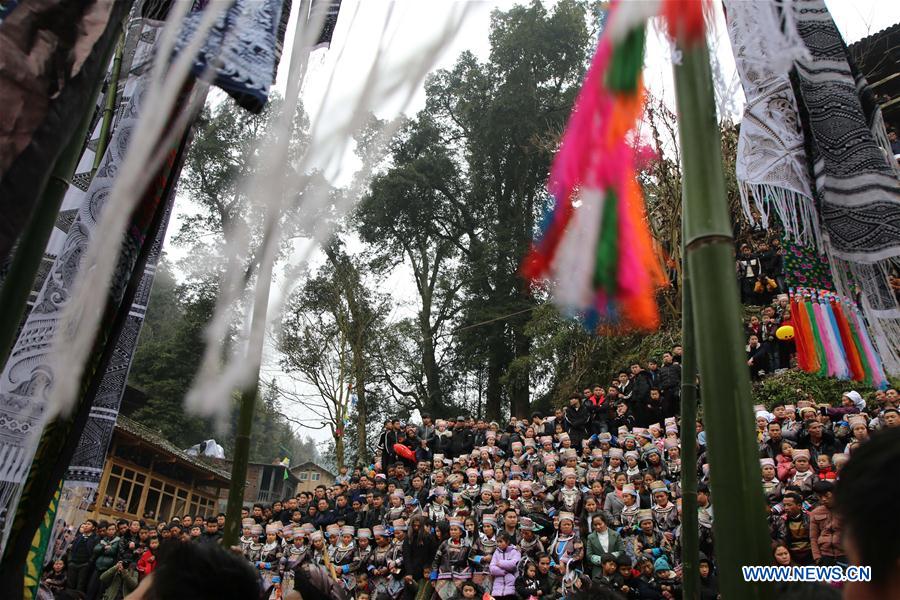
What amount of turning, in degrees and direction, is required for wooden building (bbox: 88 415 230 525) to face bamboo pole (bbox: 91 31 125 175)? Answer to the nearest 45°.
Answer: approximately 45° to its right

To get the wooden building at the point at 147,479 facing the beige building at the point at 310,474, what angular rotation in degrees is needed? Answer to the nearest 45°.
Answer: approximately 90° to its left

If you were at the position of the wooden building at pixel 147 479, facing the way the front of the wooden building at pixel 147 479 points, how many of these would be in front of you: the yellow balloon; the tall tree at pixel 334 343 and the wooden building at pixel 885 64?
3

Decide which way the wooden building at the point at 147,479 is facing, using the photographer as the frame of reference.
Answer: facing the viewer and to the right of the viewer

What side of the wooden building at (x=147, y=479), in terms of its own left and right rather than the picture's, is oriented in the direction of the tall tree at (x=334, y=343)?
left

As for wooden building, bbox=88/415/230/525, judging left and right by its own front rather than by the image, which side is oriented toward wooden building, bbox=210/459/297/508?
left

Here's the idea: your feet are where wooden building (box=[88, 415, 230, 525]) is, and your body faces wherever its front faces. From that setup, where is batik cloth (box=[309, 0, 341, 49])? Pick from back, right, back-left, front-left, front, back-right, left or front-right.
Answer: front-right

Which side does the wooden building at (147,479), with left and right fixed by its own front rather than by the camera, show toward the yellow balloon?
front

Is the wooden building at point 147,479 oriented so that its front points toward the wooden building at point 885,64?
yes

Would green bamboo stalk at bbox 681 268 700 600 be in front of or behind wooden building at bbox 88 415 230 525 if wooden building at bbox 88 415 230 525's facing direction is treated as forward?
in front

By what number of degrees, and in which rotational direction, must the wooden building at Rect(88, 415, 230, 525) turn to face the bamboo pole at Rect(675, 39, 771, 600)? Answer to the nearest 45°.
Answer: approximately 45° to its right

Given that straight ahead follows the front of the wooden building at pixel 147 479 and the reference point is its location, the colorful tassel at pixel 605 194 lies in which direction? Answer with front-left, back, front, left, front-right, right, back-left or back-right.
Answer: front-right

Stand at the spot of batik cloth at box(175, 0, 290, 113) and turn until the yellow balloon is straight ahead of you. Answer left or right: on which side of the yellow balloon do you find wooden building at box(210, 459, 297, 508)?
left

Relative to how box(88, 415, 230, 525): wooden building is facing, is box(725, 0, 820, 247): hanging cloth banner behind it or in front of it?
in front

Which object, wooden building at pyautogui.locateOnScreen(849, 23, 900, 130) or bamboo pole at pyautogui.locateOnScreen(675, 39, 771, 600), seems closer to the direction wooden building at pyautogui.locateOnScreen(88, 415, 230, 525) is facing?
the wooden building
